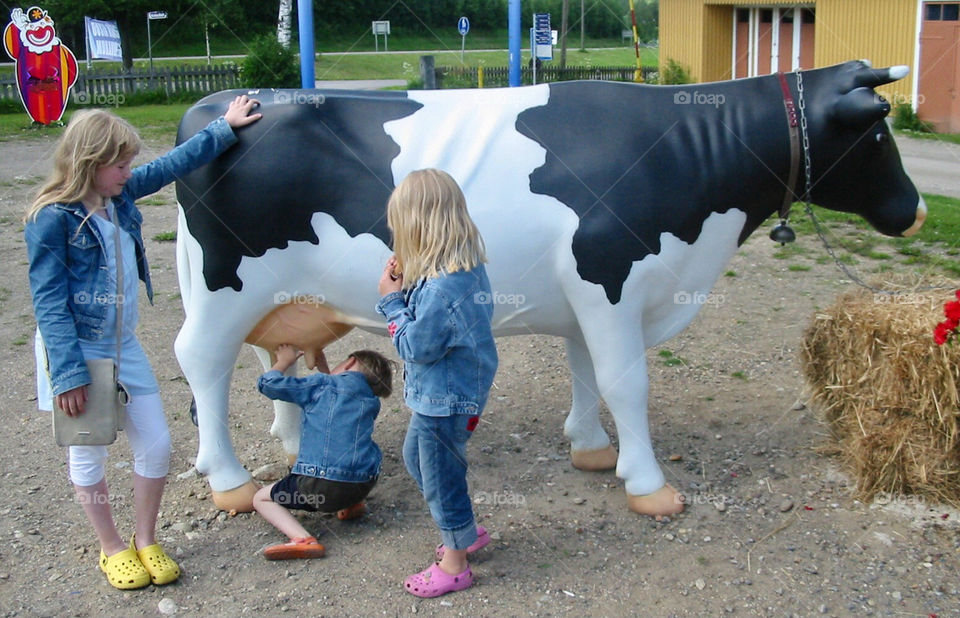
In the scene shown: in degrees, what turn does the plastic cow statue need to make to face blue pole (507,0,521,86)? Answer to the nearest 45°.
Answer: approximately 90° to its left

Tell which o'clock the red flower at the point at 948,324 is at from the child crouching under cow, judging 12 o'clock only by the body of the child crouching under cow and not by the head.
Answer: The red flower is roughly at 5 o'clock from the child crouching under cow.

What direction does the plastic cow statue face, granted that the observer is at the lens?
facing to the right of the viewer

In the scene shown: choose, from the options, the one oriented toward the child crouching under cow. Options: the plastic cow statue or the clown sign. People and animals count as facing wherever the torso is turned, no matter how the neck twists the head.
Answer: the clown sign

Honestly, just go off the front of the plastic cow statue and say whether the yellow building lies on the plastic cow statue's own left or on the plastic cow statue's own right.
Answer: on the plastic cow statue's own left

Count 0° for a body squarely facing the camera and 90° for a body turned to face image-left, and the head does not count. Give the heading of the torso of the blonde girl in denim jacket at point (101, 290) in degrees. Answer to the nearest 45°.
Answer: approximately 315°

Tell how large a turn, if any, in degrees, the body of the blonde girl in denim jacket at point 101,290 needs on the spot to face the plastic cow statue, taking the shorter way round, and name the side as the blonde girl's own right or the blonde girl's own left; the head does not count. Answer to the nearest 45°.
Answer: approximately 45° to the blonde girl's own left

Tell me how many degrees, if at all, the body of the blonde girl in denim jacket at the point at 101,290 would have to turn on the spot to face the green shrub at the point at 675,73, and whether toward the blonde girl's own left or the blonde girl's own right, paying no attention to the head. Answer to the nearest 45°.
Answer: approximately 90° to the blonde girl's own left

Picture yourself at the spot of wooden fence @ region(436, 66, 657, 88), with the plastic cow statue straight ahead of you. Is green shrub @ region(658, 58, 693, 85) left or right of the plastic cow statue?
left

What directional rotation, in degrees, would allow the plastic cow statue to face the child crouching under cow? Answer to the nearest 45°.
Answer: approximately 180°
